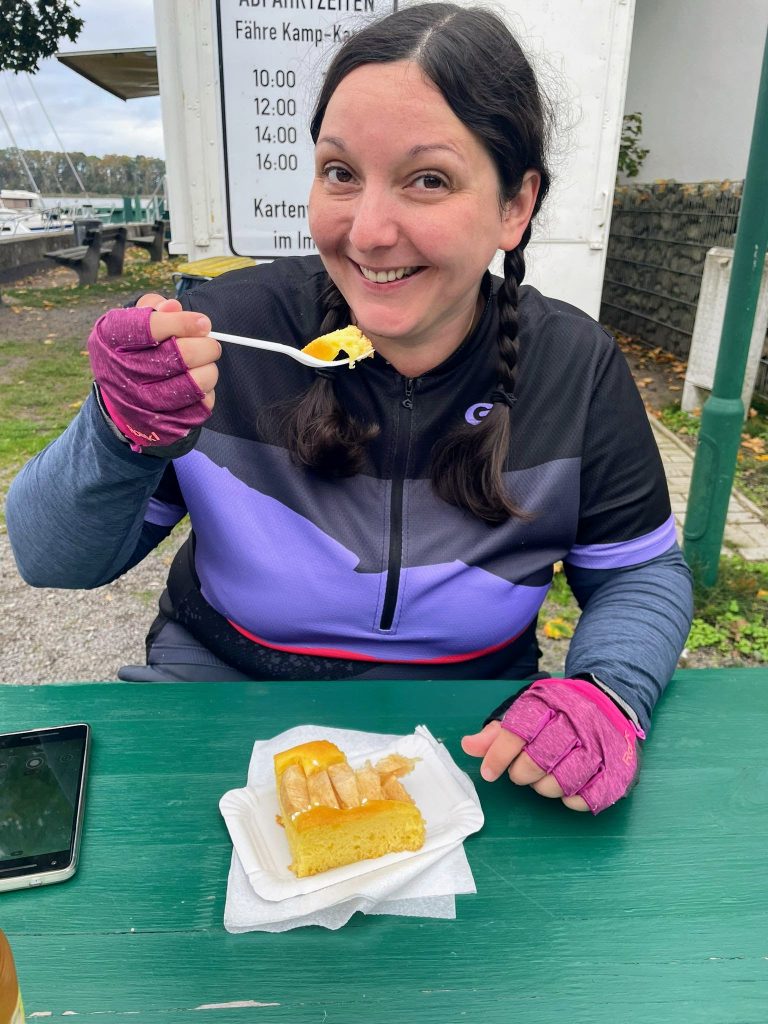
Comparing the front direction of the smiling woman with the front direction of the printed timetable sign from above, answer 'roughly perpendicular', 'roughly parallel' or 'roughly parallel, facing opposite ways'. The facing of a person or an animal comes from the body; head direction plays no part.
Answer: roughly parallel

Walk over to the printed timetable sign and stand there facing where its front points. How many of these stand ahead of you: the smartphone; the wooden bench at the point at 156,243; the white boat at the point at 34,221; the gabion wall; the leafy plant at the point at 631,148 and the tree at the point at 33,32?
1

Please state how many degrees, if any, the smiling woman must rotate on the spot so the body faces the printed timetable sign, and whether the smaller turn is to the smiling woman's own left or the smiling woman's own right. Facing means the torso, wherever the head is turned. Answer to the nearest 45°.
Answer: approximately 180°

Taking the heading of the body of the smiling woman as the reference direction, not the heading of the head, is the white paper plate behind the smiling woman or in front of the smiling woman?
in front

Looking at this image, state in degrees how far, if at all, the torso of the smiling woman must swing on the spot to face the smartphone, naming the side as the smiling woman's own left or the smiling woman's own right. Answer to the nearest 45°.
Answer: approximately 45° to the smiling woman's own right

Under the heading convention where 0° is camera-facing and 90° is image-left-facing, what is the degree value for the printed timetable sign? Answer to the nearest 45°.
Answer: approximately 0°

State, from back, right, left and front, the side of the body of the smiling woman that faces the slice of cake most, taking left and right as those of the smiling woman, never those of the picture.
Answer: front

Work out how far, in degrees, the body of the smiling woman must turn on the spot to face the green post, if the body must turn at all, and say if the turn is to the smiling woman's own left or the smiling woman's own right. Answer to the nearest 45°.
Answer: approximately 135° to the smiling woman's own left

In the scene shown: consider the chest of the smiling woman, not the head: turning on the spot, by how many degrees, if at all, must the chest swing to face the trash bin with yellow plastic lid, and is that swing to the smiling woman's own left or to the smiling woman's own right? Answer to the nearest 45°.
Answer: approximately 180°

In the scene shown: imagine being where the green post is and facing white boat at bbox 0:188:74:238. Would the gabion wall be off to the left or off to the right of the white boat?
right

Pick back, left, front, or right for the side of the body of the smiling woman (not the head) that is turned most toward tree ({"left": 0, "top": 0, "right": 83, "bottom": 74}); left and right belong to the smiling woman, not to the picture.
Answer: back

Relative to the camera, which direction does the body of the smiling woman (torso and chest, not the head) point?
toward the camera

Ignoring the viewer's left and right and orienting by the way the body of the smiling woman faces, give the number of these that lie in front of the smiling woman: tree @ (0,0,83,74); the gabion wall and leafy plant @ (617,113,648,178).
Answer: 0

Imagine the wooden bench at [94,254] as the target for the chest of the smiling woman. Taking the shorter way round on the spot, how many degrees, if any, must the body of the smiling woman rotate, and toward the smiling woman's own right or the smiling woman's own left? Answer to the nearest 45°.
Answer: approximately 180°

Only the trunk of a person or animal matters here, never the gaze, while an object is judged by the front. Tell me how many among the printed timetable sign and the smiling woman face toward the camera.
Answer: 2

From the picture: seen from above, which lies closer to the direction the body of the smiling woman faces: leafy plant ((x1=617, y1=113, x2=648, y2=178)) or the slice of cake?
the slice of cake
